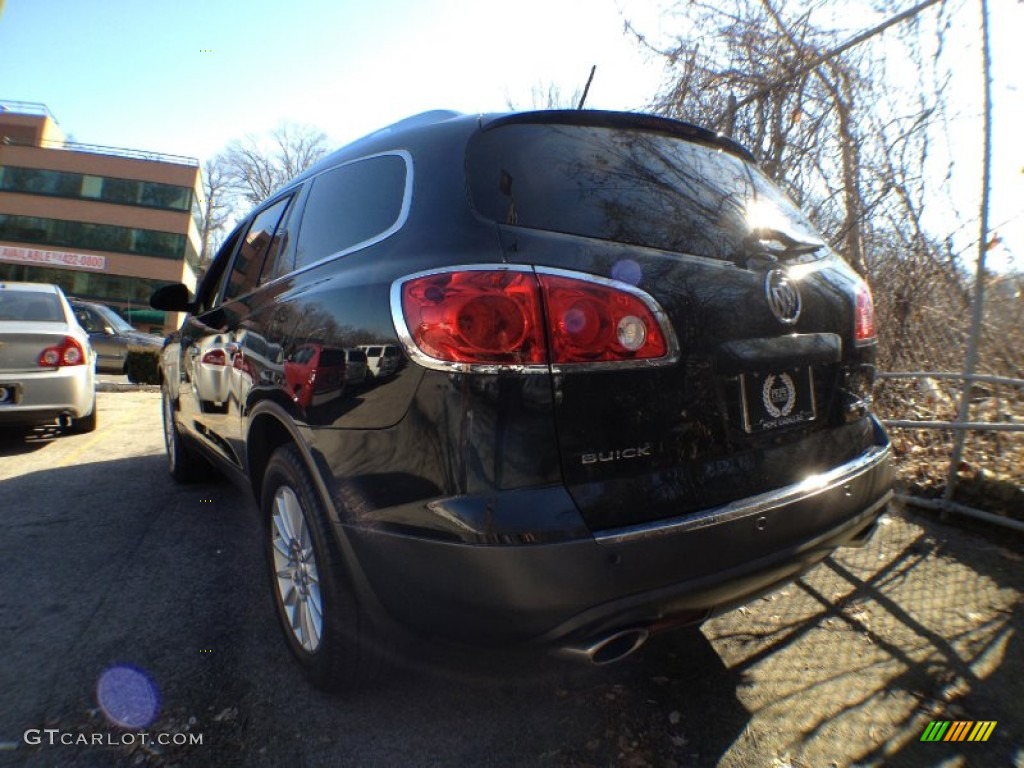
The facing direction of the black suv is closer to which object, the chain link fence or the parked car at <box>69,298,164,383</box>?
the parked car

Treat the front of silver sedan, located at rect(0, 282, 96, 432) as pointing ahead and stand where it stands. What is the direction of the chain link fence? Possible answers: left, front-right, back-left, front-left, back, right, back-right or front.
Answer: back-right

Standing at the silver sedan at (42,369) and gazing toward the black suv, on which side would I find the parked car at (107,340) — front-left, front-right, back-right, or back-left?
back-left

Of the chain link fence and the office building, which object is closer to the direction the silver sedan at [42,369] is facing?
the office building

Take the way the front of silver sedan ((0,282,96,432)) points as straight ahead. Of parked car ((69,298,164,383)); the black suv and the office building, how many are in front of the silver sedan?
2

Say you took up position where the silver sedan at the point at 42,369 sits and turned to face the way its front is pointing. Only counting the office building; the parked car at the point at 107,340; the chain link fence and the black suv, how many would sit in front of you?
2

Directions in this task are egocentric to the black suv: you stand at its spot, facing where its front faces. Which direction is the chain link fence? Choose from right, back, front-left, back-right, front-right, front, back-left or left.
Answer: right

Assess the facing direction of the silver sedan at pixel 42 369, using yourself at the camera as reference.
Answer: facing away from the viewer

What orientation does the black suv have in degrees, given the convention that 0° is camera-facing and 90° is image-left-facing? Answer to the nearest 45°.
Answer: approximately 135°

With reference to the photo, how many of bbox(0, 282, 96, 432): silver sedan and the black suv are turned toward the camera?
0

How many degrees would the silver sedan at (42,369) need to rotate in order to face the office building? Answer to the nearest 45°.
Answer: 0° — it already faces it
